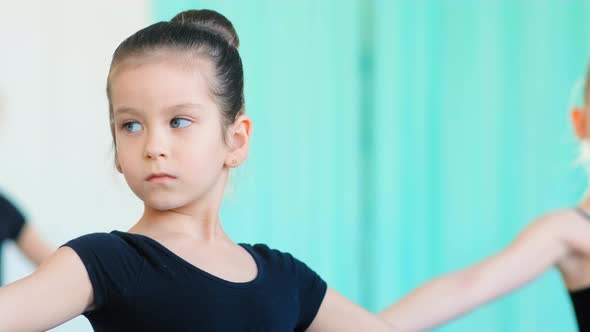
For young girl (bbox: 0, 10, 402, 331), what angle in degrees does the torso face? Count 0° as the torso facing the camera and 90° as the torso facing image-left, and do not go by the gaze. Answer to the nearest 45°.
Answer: approximately 315°

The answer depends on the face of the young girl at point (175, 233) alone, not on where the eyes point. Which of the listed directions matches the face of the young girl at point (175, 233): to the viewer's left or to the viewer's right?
to the viewer's left

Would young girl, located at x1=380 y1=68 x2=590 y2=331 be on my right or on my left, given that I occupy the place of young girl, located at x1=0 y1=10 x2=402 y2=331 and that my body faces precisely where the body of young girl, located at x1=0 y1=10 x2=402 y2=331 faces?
on my left
